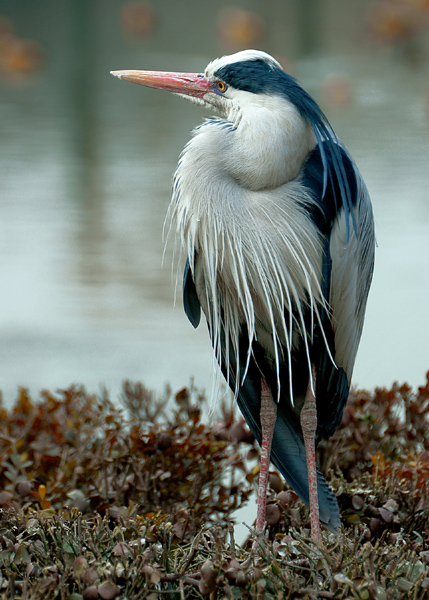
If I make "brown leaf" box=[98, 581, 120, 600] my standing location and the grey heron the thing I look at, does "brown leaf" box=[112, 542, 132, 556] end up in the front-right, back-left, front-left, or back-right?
front-left

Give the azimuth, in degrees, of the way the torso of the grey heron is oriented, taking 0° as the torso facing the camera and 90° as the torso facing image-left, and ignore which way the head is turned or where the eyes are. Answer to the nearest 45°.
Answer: approximately 45°

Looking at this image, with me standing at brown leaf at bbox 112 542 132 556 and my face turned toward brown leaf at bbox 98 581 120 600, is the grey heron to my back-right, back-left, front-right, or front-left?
back-left
